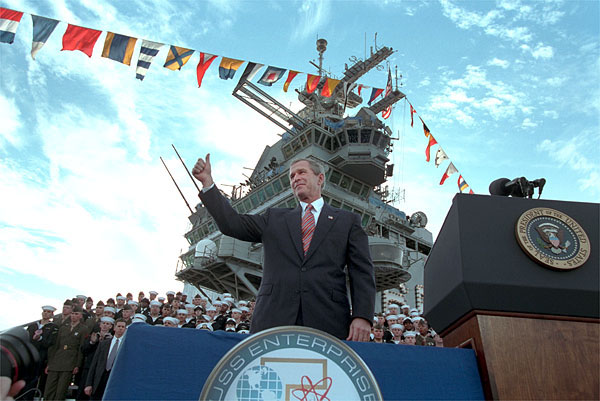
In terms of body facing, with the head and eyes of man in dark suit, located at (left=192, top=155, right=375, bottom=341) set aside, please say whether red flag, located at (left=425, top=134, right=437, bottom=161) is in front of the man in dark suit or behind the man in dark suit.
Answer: behind

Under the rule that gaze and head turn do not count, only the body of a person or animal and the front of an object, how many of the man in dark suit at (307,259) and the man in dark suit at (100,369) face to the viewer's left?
0

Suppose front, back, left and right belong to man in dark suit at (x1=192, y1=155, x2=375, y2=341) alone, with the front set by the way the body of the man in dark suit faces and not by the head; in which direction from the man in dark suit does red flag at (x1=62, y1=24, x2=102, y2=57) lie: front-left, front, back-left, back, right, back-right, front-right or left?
back-right

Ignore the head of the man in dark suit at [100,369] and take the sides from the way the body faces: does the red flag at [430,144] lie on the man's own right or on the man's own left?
on the man's own left

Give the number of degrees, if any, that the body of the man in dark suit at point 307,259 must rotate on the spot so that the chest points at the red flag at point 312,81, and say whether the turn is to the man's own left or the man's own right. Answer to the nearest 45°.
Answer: approximately 180°

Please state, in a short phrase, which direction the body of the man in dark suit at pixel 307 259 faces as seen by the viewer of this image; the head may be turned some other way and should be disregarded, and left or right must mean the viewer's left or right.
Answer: facing the viewer

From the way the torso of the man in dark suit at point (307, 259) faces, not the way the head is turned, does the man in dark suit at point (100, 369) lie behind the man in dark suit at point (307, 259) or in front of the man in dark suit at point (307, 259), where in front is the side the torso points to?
behind
